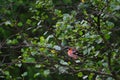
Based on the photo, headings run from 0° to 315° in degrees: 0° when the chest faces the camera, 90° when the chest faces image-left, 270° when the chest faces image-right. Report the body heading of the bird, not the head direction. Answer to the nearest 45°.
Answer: approximately 90°
